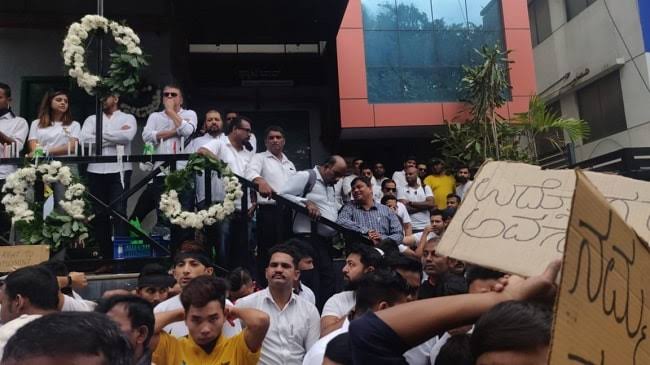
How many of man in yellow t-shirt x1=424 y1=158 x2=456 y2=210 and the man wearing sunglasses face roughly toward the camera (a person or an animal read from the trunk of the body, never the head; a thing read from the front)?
2

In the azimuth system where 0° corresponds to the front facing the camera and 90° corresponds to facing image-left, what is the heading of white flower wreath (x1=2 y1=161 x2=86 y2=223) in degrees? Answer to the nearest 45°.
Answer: approximately 0°

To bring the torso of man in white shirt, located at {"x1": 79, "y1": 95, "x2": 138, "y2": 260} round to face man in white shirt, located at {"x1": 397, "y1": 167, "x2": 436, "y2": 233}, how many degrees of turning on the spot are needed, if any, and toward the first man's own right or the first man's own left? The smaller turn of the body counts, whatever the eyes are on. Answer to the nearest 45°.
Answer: approximately 90° to the first man's own left

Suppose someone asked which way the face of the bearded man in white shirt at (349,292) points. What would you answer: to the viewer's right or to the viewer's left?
to the viewer's left

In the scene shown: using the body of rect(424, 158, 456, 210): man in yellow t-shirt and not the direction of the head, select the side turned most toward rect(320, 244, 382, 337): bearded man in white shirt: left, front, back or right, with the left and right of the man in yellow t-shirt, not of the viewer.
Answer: front

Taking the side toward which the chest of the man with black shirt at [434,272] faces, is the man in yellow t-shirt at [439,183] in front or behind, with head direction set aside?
behind

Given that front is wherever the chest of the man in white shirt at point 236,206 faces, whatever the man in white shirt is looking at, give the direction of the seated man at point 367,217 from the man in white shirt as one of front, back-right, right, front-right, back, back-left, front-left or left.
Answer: front-left

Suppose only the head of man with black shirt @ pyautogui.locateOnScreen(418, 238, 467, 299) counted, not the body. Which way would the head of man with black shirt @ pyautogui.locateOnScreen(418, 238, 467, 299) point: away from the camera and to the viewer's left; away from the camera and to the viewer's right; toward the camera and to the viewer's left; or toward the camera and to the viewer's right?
toward the camera and to the viewer's left
